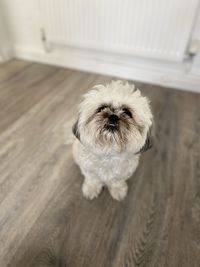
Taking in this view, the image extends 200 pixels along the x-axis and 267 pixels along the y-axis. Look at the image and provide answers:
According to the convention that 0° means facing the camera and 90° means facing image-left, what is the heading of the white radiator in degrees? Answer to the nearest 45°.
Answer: approximately 0°

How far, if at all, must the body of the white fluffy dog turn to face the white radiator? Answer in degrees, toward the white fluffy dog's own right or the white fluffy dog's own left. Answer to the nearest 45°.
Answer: approximately 180°

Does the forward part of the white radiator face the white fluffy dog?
yes

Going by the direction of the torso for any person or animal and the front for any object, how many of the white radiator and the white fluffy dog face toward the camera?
2
